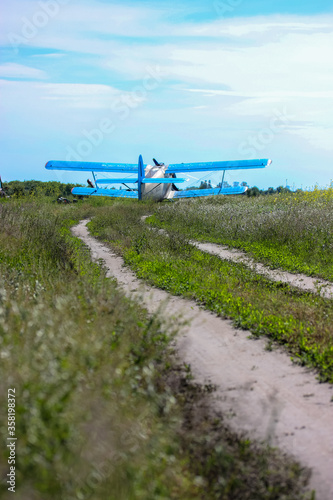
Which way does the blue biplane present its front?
away from the camera
